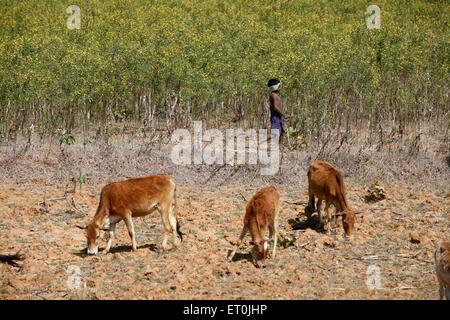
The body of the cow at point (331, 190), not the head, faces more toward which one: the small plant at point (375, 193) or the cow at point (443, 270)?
the cow

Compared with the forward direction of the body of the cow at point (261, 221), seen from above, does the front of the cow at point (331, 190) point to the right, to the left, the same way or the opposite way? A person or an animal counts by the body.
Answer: to the left

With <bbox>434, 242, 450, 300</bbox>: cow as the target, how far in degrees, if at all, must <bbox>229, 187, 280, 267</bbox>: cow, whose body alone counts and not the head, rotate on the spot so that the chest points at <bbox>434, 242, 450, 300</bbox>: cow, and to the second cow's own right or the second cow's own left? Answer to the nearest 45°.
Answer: approximately 90° to the second cow's own left

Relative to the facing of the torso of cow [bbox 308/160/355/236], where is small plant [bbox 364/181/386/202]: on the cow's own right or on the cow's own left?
on the cow's own left

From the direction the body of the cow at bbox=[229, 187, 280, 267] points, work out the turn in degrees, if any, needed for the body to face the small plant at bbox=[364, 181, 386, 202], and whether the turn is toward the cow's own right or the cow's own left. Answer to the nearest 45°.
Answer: approximately 180°

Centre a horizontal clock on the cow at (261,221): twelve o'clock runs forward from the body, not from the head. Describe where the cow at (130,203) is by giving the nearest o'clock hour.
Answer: the cow at (130,203) is roughly at 2 o'clock from the cow at (261,221).

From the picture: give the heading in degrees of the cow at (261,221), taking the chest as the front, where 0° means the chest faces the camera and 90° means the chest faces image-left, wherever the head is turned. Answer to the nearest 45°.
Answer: approximately 45°

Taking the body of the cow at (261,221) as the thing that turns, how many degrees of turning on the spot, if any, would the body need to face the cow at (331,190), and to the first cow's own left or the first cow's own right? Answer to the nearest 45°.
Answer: approximately 180°

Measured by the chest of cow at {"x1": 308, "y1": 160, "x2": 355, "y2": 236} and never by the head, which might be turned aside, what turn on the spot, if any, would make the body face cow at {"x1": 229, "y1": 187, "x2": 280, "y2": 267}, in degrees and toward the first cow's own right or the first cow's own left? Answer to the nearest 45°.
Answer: approximately 90° to the first cow's own right

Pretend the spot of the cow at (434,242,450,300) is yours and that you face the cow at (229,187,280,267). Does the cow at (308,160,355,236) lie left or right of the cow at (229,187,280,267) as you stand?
right

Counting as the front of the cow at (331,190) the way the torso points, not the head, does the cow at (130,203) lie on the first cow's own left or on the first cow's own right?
on the first cow's own right
